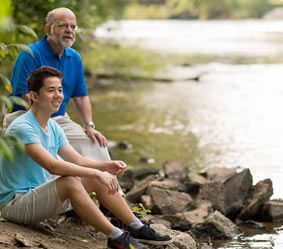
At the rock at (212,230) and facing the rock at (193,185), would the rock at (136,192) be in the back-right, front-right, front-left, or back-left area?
front-left

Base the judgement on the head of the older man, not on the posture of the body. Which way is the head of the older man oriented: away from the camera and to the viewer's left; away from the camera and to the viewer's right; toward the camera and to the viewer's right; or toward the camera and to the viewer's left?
toward the camera and to the viewer's right

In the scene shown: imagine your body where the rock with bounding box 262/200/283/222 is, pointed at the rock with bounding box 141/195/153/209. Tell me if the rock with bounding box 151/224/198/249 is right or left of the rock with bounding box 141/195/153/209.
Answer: left

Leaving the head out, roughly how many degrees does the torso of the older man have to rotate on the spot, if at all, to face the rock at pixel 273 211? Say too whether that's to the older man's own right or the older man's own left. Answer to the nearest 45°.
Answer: approximately 45° to the older man's own left

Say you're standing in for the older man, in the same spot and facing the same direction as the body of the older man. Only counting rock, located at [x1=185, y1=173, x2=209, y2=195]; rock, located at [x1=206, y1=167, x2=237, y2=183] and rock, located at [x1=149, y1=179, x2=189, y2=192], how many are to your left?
3

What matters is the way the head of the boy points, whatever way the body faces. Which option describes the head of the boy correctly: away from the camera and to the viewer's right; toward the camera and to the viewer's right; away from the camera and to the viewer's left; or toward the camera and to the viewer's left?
toward the camera and to the viewer's right

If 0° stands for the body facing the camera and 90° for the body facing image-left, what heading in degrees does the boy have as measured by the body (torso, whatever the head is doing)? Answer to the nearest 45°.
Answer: approximately 315°

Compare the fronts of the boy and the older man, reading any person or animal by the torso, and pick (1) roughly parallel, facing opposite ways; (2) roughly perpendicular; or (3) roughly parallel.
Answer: roughly parallel

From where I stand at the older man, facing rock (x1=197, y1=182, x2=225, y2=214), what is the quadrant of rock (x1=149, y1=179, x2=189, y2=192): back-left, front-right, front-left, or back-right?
front-left

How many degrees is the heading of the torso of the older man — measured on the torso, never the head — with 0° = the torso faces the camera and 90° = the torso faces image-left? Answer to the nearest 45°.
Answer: approximately 315°

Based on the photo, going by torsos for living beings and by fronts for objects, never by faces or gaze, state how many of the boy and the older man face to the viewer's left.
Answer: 0
